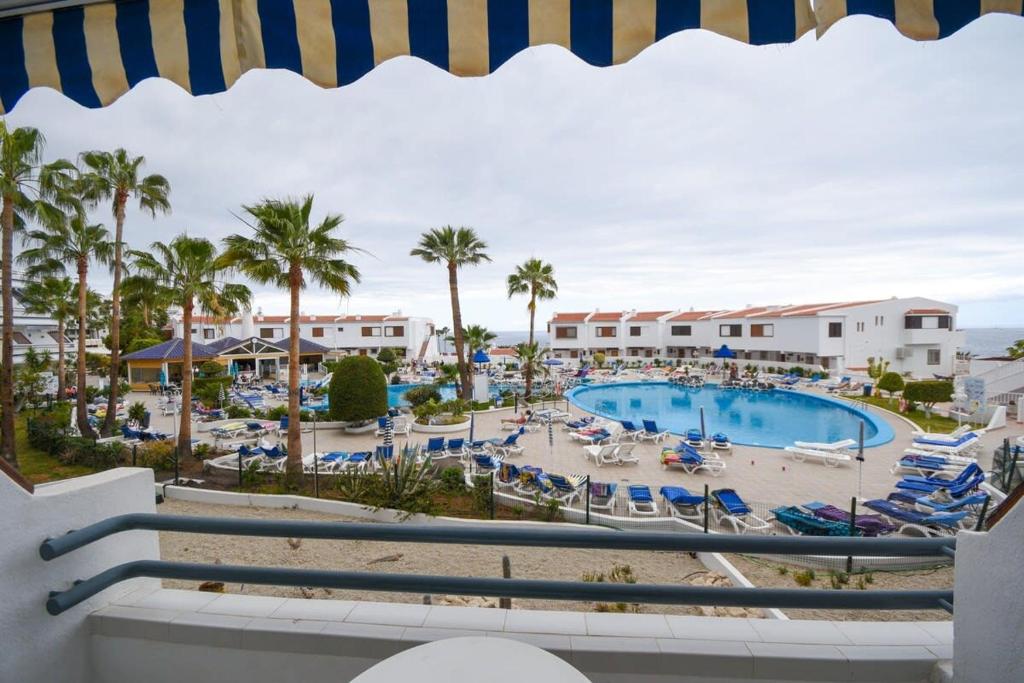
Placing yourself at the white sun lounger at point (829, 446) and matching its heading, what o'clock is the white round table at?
The white round table is roughly at 9 o'clock from the white sun lounger.

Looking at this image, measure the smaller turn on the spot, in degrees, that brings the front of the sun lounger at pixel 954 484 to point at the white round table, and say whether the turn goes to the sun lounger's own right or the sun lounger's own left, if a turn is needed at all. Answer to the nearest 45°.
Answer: approximately 90° to the sun lounger's own left

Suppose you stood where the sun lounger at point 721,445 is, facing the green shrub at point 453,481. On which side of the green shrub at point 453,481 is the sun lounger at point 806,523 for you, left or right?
left

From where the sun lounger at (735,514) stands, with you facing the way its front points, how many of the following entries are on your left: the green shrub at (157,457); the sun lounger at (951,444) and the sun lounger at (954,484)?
2

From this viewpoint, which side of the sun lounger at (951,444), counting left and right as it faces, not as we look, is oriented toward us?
left

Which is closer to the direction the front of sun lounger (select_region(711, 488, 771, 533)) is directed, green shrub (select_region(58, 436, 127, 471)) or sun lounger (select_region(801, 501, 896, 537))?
the sun lounger

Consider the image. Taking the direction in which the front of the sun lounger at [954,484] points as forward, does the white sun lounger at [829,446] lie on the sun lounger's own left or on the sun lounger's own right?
on the sun lounger's own right

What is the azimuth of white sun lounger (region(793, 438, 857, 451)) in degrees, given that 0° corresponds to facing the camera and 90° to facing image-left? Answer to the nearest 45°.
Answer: approximately 90°
